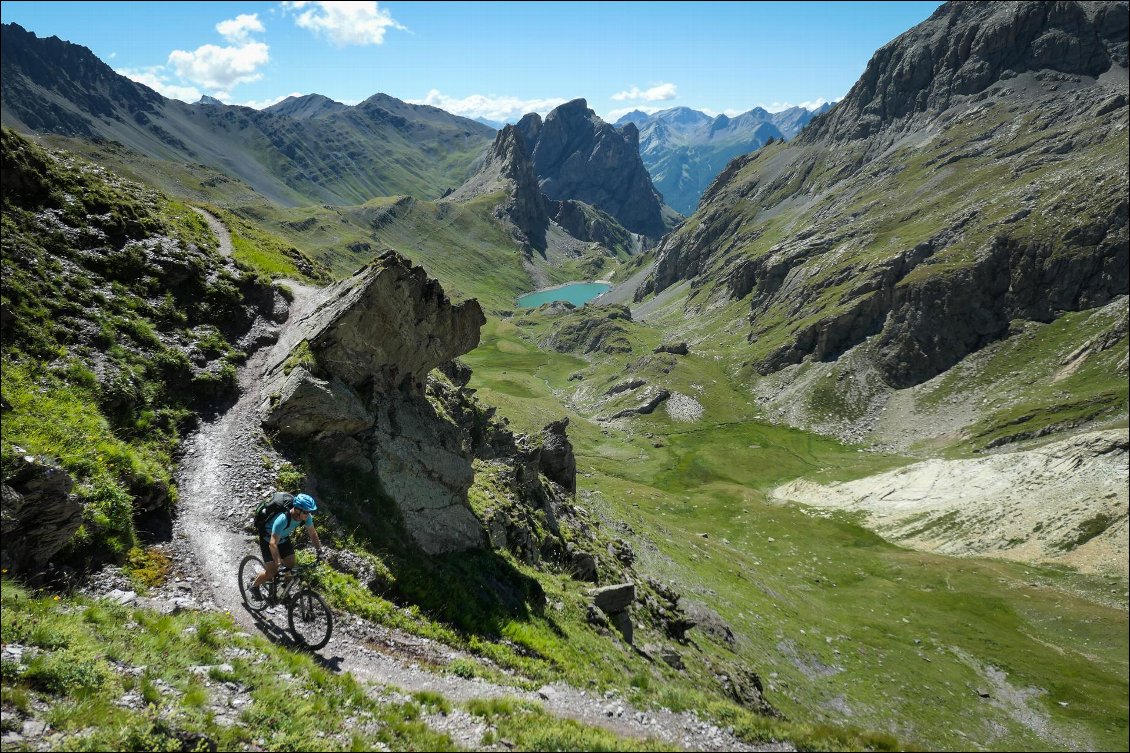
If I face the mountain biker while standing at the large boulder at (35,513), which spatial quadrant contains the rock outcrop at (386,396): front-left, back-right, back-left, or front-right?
front-left

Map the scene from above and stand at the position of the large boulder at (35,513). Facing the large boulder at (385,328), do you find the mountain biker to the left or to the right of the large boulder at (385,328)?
right

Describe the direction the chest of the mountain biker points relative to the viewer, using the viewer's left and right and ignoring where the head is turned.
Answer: facing the viewer and to the right of the viewer

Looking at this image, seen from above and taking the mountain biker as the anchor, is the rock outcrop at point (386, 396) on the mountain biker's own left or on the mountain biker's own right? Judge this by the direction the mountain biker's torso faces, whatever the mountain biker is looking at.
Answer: on the mountain biker's own left

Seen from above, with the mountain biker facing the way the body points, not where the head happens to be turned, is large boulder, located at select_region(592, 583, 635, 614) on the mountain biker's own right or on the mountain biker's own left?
on the mountain biker's own left
